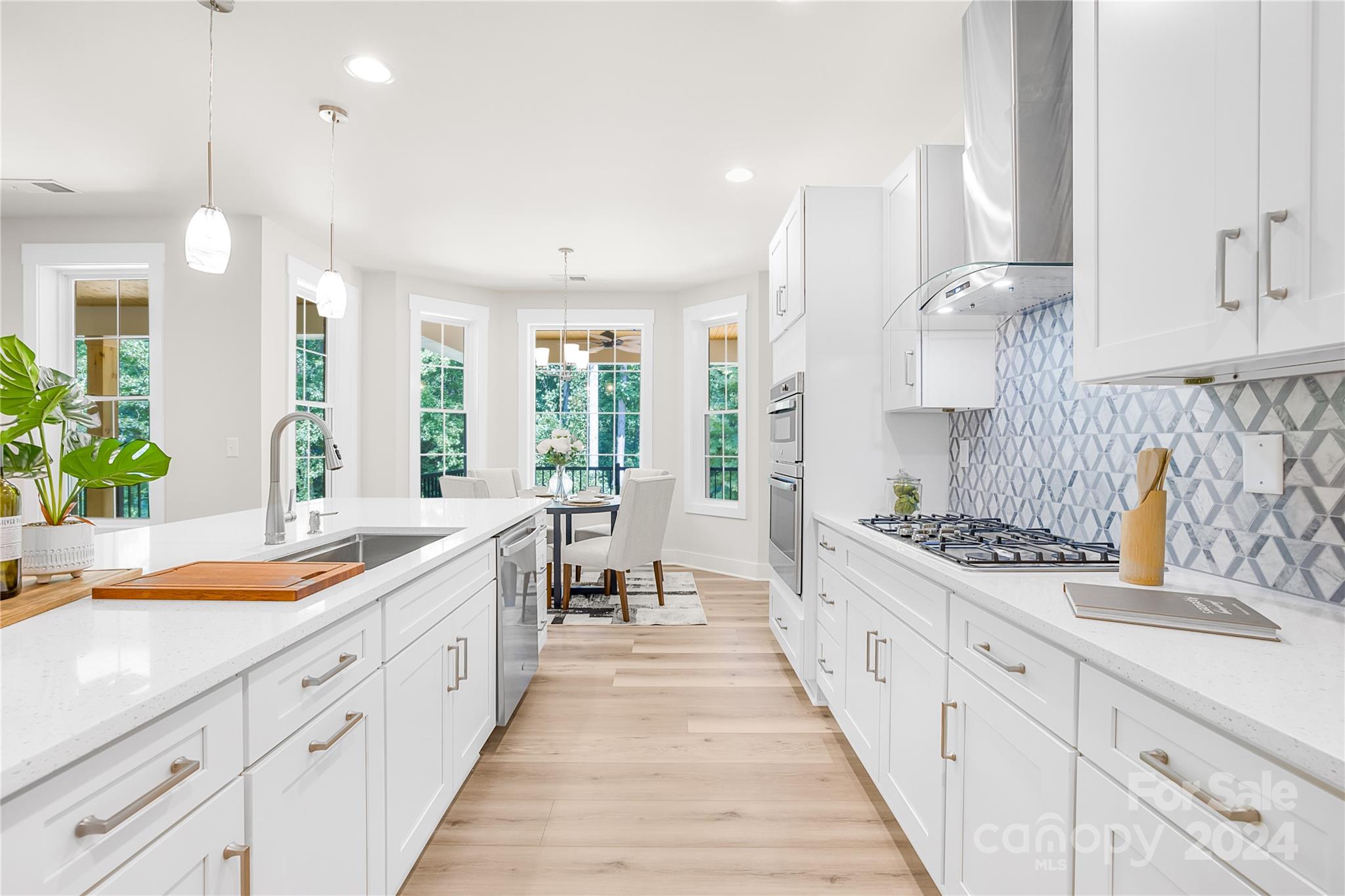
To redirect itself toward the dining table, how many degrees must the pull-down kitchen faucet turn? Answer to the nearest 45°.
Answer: approximately 90° to its left

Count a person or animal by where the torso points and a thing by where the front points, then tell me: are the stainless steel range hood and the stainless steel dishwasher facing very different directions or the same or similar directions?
very different directions

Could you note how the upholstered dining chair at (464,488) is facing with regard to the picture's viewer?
facing away from the viewer and to the right of the viewer

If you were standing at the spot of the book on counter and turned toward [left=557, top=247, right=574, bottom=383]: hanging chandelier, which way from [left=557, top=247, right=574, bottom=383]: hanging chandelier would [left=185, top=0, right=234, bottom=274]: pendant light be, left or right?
left

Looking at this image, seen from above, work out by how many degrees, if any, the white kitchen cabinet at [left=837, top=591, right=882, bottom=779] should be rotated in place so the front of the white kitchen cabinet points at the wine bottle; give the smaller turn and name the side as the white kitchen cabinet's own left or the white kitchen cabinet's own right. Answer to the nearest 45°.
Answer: approximately 45° to the white kitchen cabinet's own left

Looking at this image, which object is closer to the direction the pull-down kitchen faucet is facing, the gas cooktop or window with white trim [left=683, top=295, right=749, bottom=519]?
the gas cooktop

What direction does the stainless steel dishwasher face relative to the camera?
to the viewer's right

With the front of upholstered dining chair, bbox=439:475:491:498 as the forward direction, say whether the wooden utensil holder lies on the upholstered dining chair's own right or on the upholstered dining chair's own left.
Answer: on the upholstered dining chair's own right

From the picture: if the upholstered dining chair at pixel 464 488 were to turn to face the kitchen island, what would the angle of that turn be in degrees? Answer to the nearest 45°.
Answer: approximately 135° to its right

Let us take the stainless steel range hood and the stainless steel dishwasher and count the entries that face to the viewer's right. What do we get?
1

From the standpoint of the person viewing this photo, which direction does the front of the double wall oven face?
facing to the left of the viewer

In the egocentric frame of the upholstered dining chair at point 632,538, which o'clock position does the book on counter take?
The book on counter is roughly at 7 o'clock from the upholstered dining chair.

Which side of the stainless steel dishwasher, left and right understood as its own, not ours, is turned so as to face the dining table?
left

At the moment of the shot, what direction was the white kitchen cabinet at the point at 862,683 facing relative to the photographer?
facing to the left of the viewer

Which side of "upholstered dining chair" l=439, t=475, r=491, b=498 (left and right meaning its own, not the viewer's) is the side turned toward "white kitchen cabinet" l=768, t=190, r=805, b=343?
right

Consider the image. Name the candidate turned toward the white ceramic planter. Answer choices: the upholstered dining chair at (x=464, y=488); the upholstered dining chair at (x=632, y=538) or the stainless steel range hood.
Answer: the stainless steel range hood

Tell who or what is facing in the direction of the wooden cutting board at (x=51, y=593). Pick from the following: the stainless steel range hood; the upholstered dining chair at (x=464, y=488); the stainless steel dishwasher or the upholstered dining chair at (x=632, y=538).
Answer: the stainless steel range hood

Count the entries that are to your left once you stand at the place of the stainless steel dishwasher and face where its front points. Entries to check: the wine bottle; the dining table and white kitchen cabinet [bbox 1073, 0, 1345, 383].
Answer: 1
